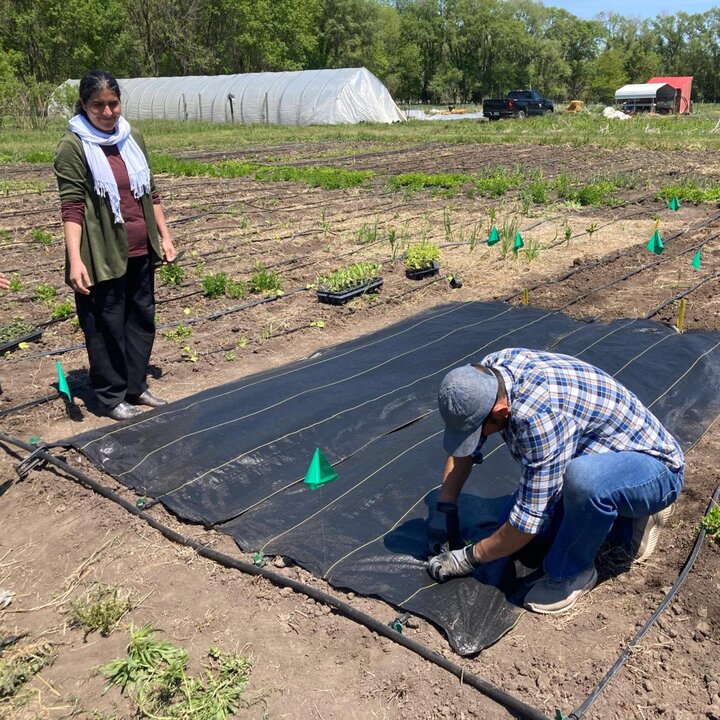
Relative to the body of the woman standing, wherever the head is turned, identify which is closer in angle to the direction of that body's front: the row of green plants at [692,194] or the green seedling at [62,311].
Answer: the row of green plants

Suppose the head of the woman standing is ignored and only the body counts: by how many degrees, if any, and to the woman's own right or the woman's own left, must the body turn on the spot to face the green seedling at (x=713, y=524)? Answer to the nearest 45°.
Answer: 0° — they already face it

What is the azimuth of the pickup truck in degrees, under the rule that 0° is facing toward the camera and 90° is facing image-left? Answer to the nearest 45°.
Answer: approximately 225°

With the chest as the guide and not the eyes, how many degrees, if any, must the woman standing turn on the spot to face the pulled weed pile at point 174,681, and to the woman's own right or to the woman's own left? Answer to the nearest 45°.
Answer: approximately 45° to the woman's own right

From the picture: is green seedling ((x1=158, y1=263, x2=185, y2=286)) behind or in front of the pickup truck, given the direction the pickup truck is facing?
behind

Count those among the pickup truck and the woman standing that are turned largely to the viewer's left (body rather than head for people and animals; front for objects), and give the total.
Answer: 0

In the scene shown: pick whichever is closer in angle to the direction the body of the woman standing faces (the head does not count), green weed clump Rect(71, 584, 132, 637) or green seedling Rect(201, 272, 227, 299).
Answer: the green weed clump

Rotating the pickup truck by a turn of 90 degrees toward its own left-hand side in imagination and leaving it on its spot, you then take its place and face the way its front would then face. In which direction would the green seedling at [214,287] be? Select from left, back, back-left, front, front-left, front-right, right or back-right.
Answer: back-left

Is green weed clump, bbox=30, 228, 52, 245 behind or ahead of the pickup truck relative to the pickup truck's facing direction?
behind

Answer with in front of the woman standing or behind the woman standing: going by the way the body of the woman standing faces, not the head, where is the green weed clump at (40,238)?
behind

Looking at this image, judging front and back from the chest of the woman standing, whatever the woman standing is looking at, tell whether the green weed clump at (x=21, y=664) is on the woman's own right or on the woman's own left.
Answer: on the woman's own right

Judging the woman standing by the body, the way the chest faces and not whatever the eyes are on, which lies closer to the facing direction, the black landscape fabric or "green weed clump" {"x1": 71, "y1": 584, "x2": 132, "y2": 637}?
the black landscape fabric

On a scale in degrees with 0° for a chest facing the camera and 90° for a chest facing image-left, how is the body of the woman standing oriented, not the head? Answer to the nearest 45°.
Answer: approximately 315°

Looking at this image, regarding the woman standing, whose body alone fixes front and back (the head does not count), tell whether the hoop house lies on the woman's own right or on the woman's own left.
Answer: on the woman's own left

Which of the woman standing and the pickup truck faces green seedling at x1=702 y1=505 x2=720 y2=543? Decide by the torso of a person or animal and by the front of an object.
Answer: the woman standing

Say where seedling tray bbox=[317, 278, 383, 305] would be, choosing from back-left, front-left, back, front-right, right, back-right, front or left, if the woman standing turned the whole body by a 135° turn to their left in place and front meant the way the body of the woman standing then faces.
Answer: front-right

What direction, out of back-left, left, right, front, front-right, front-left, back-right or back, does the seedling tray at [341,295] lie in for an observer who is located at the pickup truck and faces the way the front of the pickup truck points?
back-right

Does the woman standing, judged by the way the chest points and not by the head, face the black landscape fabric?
yes
